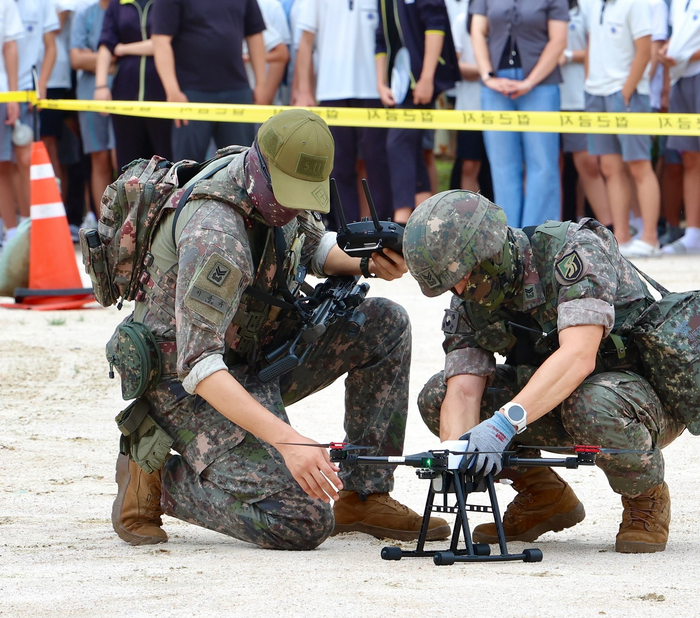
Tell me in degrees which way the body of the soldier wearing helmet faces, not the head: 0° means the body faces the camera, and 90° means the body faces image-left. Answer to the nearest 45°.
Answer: approximately 45°

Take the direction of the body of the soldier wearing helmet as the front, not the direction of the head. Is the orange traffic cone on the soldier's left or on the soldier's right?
on the soldier's right

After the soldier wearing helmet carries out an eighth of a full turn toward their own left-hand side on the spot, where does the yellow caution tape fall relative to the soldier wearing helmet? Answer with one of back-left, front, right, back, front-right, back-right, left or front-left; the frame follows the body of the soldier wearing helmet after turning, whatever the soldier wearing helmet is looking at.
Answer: back
